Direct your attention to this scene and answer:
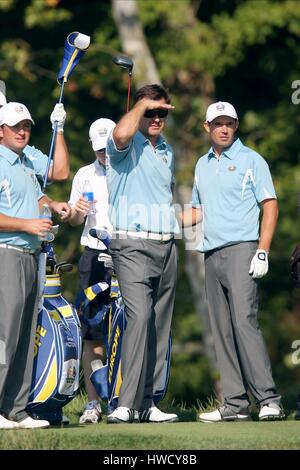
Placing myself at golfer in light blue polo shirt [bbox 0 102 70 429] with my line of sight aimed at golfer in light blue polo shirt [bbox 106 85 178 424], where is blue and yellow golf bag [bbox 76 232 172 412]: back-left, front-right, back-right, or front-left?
front-left

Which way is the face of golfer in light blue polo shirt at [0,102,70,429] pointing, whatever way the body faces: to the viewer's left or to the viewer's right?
to the viewer's right

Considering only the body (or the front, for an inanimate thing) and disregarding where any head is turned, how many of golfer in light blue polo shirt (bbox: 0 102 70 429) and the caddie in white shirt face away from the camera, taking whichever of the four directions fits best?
0

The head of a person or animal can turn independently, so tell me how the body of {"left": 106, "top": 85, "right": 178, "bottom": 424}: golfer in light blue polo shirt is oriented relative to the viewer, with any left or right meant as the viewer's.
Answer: facing the viewer and to the right of the viewer

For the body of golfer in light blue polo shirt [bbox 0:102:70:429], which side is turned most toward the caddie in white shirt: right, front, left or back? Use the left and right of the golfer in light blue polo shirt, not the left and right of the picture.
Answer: left

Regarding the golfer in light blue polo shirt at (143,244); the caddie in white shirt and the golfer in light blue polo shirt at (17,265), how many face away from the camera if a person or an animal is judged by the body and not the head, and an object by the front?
0

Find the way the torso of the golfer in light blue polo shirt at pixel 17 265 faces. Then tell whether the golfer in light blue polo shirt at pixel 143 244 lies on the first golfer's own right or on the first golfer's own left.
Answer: on the first golfer's own left

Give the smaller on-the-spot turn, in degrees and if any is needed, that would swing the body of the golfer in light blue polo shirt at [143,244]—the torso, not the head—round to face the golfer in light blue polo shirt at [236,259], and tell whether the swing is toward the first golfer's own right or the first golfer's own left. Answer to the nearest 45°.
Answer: approximately 45° to the first golfer's own left

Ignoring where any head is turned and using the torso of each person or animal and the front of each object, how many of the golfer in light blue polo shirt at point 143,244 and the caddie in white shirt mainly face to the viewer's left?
0

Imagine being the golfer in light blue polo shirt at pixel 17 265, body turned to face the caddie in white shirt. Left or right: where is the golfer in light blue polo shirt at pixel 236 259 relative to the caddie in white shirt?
right

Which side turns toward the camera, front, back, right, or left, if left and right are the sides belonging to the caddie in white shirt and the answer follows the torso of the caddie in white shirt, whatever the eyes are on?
front
